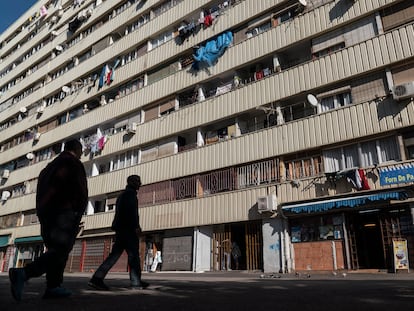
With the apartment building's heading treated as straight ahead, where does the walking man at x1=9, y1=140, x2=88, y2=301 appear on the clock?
The walking man is roughly at 11 o'clock from the apartment building.

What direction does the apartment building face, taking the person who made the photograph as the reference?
facing the viewer and to the left of the viewer

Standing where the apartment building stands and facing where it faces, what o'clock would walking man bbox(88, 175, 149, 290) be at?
The walking man is roughly at 11 o'clock from the apartment building.
